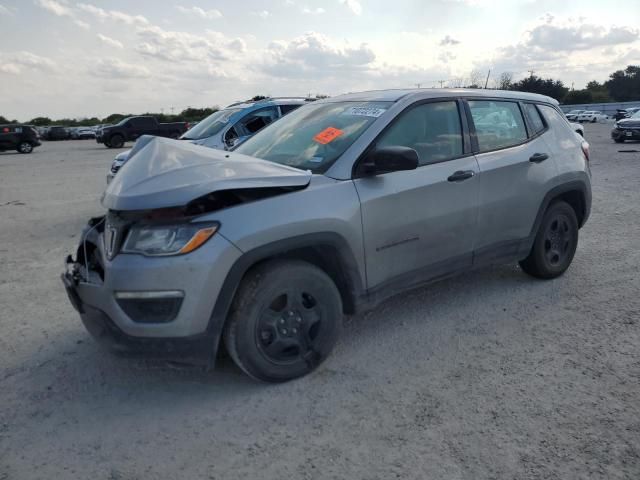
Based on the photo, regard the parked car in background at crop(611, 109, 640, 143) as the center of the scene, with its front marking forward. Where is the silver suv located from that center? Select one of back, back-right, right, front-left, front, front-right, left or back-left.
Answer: front-left

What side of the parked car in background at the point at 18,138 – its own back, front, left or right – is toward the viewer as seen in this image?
left

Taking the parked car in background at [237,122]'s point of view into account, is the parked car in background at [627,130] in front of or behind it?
behind

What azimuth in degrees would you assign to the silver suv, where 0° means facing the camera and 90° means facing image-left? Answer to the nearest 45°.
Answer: approximately 45°

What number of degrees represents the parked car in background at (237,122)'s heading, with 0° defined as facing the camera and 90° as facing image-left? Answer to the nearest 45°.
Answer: approximately 45°

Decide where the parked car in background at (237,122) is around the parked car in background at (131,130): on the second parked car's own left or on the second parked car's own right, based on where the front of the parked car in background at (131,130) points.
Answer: on the second parked car's own left

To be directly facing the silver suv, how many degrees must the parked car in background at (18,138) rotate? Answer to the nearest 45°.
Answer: approximately 90° to its left
